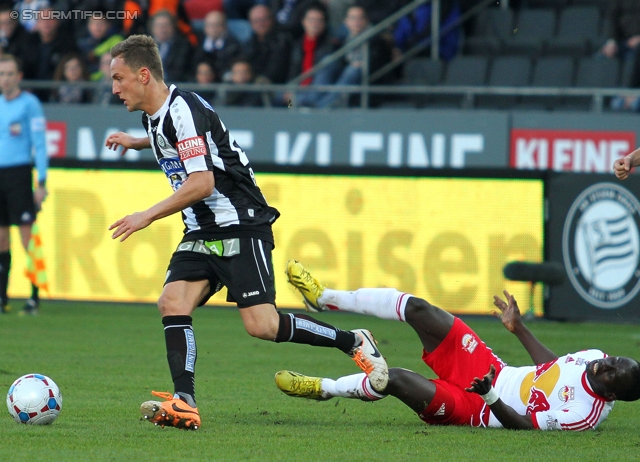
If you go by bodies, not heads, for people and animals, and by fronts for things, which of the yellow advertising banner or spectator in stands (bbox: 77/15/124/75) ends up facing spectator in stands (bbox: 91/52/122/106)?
spectator in stands (bbox: 77/15/124/75)

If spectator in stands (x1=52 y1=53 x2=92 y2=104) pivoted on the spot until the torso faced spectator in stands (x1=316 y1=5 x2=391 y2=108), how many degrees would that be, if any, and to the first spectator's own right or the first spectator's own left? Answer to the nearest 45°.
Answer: approximately 90° to the first spectator's own left

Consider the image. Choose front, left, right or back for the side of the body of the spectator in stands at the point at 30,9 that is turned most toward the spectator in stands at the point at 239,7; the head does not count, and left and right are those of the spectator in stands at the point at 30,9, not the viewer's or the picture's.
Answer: left

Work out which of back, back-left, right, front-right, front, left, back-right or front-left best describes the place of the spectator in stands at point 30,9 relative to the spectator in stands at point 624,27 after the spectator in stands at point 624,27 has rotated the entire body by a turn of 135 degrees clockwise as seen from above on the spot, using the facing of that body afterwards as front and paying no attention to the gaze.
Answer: front-left

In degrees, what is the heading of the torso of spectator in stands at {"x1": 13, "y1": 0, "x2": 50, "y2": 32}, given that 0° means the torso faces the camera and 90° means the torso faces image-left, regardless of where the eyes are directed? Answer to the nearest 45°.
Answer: approximately 0°

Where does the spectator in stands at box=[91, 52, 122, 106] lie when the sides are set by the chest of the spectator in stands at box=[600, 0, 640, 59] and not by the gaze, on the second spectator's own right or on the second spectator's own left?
on the second spectator's own right

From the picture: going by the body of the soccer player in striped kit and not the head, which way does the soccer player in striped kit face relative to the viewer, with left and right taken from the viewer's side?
facing to the left of the viewer

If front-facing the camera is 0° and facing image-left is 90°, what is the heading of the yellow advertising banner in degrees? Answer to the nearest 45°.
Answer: approximately 0°

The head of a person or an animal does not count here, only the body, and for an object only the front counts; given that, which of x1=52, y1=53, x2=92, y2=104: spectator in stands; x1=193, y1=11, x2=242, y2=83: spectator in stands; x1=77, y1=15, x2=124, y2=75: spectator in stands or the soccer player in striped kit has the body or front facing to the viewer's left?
the soccer player in striped kit

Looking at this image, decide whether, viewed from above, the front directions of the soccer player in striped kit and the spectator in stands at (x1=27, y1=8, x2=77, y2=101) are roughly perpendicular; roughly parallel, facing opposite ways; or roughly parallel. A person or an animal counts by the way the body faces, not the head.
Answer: roughly perpendicular
